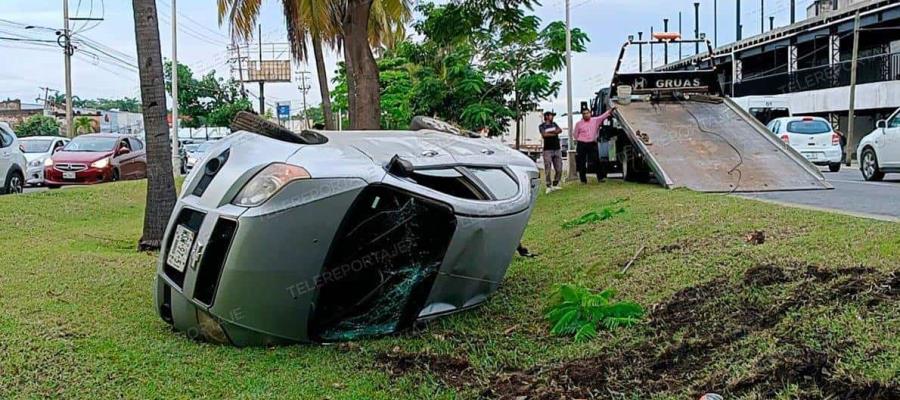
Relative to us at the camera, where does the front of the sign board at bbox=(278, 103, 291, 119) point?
facing the viewer

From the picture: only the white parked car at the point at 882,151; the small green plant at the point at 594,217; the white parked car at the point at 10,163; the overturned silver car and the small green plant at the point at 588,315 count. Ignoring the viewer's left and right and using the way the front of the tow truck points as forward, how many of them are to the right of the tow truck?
1

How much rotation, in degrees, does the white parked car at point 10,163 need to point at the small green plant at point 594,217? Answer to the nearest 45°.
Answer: approximately 90° to its left

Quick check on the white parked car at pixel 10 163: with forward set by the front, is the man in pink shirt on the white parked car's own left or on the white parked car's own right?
on the white parked car's own left

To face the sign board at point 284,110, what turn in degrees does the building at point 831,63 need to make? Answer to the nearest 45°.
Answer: approximately 45° to its right

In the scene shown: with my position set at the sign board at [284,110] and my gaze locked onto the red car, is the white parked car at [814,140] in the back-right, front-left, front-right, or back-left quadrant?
front-left

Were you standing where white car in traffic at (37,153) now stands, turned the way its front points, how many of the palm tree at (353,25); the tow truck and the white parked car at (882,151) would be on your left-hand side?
3

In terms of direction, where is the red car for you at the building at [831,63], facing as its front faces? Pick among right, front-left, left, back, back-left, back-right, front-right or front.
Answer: front

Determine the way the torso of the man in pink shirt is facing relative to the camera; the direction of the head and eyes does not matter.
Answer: toward the camera

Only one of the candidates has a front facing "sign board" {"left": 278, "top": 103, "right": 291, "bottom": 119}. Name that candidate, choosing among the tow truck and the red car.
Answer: the tow truck

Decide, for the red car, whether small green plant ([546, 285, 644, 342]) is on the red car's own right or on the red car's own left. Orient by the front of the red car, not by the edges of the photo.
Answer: on the red car's own left

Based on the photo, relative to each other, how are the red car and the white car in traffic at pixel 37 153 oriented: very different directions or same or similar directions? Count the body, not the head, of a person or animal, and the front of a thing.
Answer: same or similar directions

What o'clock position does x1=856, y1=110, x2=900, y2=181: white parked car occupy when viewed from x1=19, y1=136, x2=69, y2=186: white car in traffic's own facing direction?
x1=856, y1=110, x2=900, y2=181: white parked car is roughly at 9 o'clock from x1=19, y1=136, x2=69, y2=186: white car in traffic.

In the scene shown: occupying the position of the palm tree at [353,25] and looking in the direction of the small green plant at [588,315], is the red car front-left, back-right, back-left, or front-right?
back-right

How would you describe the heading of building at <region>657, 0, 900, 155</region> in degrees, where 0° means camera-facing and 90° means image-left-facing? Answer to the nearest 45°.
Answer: approximately 45°

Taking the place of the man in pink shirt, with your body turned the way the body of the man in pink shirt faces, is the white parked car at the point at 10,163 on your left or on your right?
on your right

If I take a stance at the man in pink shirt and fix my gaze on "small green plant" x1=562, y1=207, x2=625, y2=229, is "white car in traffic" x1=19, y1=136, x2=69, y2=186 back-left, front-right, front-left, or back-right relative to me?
back-right

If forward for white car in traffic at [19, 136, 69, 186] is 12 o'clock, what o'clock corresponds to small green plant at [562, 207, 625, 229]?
The small green plant is roughly at 10 o'clock from the white car in traffic.

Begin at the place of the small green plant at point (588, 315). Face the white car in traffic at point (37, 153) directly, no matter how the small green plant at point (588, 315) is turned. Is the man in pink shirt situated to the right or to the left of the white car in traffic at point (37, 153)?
right
